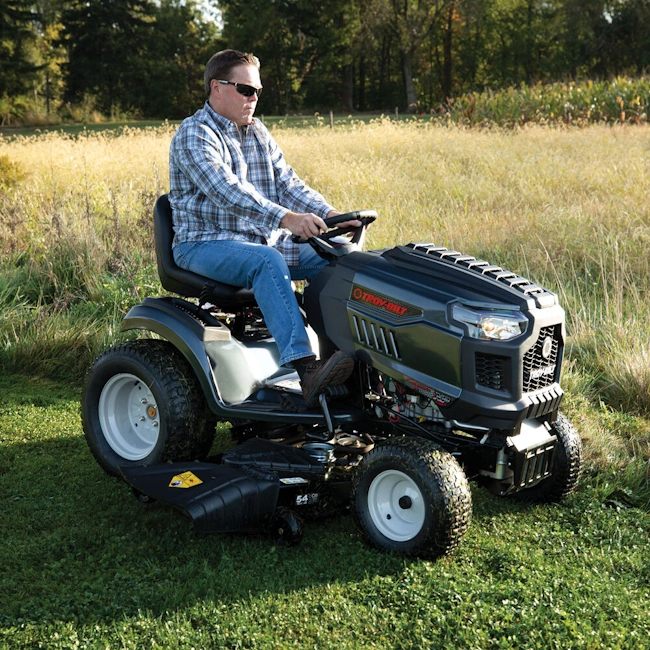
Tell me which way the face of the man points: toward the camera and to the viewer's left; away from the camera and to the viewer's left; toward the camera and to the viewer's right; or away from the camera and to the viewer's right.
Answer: toward the camera and to the viewer's right

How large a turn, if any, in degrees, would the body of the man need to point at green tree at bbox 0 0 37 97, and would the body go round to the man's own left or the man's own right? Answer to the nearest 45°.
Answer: approximately 135° to the man's own left

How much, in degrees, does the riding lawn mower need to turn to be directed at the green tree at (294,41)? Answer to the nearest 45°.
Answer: approximately 135° to its left

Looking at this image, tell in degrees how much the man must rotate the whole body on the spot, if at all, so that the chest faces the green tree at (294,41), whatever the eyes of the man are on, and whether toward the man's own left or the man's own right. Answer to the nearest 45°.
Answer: approximately 135° to the man's own left

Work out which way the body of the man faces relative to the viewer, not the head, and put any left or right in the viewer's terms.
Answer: facing the viewer and to the right of the viewer

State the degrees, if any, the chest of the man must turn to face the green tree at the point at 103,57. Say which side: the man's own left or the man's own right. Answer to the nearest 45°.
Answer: approximately 135° to the man's own left

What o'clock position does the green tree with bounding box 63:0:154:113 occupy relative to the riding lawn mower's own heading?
The green tree is roughly at 7 o'clock from the riding lawn mower.
